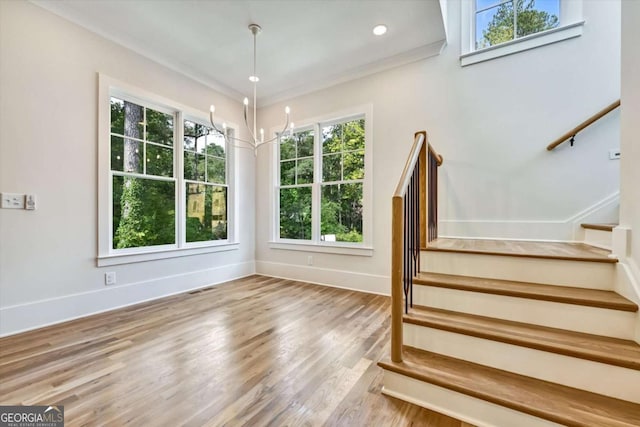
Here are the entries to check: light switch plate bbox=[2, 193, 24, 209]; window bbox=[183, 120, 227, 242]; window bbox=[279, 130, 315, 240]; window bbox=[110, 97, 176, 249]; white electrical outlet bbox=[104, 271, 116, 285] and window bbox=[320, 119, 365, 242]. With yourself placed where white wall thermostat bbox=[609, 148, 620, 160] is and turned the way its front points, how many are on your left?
0

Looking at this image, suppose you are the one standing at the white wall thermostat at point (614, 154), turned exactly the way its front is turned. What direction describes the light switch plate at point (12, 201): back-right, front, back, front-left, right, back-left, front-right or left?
front-right

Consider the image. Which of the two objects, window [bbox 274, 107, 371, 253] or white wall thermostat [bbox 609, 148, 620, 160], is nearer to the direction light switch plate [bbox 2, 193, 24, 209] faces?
the white wall thermostat

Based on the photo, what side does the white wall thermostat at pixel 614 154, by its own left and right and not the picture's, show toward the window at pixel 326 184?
right

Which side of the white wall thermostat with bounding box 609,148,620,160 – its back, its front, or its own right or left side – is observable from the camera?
front

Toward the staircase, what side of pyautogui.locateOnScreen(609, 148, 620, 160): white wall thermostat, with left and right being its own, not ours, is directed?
front

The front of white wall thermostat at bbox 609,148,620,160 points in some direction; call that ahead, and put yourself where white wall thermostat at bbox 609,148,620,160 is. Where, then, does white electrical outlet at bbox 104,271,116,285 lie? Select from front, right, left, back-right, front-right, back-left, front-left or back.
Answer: front-right

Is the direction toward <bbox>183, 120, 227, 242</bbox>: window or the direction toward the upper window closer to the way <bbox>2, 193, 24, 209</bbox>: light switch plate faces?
the upper window

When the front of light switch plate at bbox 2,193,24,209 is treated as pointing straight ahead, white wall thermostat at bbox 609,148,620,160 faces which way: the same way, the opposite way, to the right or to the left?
to the right

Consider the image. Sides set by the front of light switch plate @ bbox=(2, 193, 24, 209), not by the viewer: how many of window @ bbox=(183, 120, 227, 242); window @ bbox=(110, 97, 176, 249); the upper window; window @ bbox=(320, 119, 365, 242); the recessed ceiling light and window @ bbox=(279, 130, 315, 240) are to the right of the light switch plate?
0

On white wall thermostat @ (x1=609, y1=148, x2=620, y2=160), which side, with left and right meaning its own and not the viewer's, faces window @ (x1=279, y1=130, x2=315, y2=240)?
right

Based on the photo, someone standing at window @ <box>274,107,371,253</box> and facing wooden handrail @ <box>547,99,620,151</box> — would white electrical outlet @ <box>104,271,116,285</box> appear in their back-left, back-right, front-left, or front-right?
back-right

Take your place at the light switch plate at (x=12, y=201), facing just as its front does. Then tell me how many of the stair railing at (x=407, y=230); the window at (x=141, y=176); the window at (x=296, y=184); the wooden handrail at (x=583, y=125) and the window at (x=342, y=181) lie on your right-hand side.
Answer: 0

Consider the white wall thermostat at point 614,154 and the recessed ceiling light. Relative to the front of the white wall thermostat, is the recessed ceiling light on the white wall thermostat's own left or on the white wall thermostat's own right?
on the white wall thermostat's own right

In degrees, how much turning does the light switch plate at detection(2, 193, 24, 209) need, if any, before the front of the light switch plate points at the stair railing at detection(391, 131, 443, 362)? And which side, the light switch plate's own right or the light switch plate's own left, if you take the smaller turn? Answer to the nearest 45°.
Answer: approximately 45° to the light switch plate's own left

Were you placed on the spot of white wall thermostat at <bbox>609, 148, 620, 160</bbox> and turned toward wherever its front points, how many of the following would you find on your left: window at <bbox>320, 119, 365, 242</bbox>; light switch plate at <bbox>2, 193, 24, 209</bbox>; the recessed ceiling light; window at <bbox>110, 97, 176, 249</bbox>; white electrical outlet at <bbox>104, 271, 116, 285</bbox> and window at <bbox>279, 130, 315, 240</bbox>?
0

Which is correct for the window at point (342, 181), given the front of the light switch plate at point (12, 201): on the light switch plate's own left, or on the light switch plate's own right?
on the light switch plate's own left
